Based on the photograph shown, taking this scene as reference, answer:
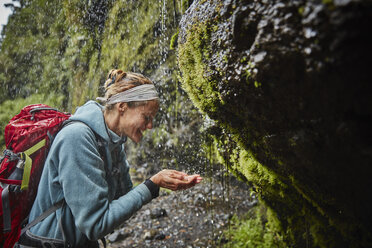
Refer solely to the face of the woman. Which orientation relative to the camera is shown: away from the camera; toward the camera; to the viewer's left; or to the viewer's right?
to the viewer's right

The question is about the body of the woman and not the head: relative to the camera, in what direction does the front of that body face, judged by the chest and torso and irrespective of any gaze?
to the viewer's right
